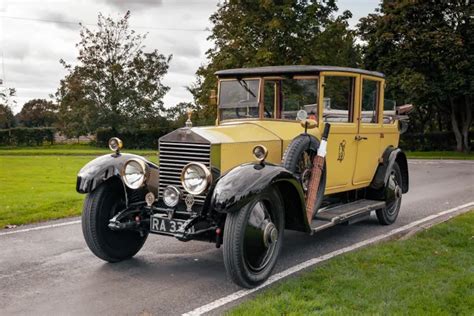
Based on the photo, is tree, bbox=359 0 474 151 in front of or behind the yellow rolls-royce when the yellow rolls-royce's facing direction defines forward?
behind

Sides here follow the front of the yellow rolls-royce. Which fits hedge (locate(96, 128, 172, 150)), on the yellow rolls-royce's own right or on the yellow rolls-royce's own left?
on the yellow rolls-royce's own right

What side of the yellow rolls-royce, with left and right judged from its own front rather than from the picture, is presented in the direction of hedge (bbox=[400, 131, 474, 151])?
back

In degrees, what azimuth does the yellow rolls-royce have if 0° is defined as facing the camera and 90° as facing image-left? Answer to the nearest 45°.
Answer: approximately 45°

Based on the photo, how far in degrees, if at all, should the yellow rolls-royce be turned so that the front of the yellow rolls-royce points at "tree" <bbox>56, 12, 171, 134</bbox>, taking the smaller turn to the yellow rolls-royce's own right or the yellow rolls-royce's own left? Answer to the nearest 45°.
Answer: approximately 135° to the yellow rolls-royce's own right

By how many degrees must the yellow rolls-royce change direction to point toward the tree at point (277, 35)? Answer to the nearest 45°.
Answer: approximately 135° to its right
